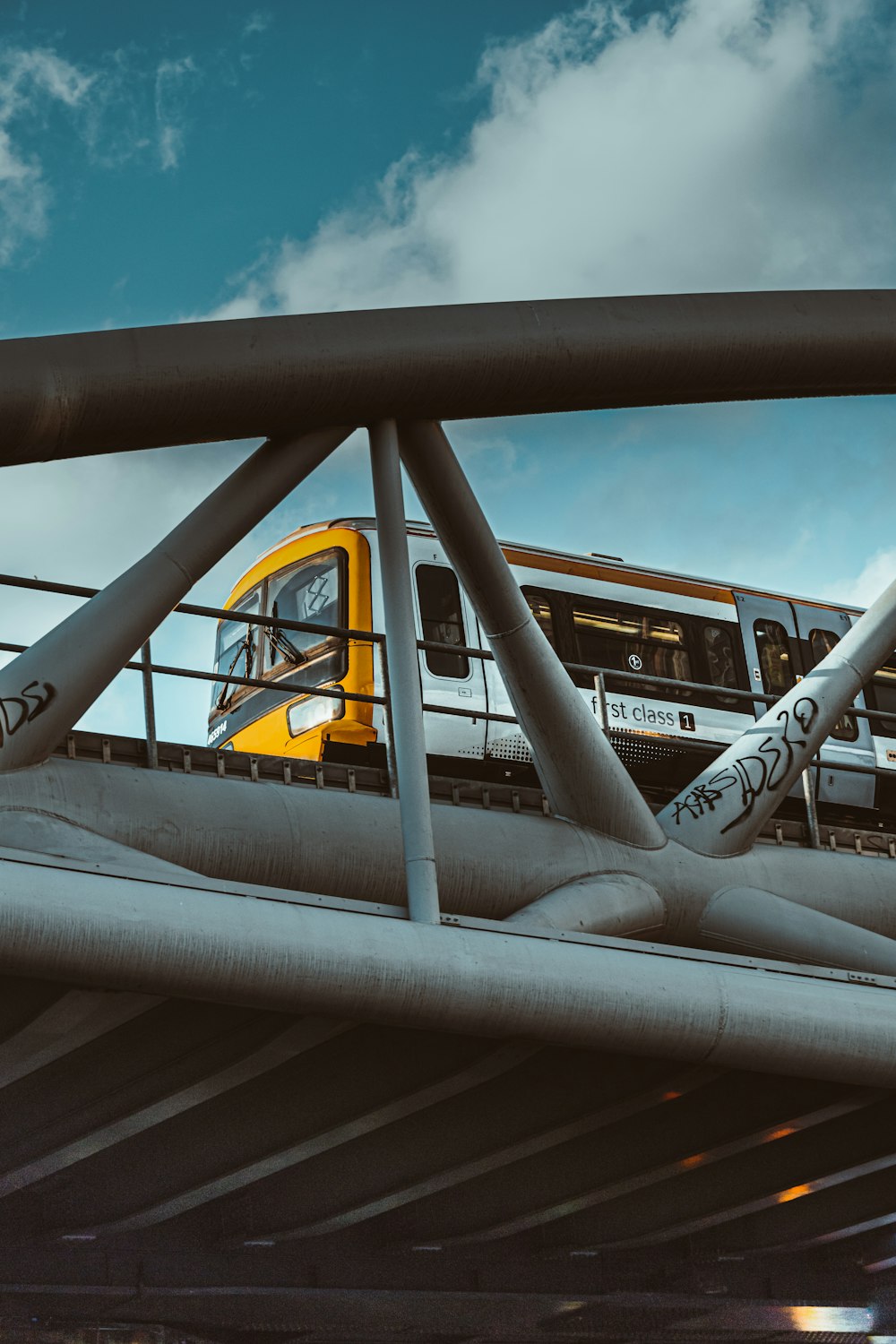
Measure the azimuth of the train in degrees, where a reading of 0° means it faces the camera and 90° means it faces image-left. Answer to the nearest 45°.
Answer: approximately 45°

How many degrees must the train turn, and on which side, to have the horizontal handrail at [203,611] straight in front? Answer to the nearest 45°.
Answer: approximately 45° to its left
